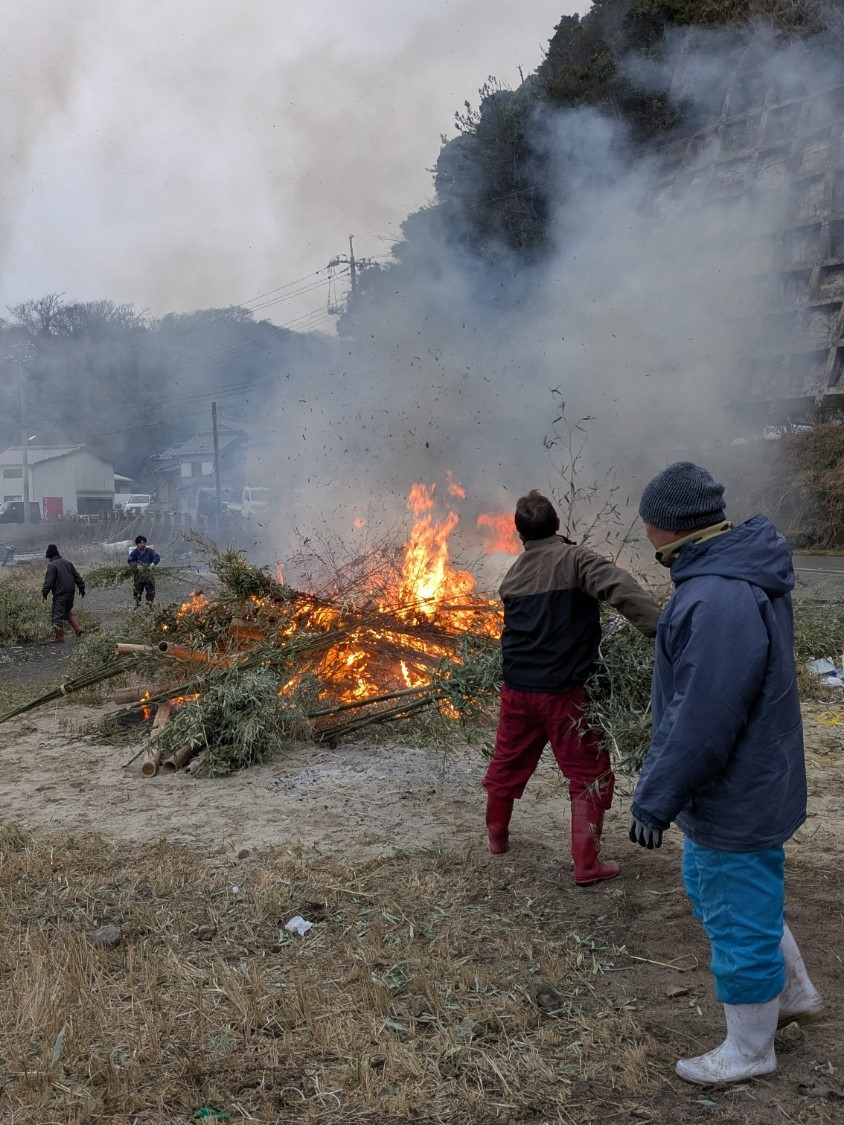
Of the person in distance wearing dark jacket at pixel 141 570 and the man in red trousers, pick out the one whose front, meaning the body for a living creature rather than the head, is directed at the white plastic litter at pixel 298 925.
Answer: the person in distance wearing dark jacket

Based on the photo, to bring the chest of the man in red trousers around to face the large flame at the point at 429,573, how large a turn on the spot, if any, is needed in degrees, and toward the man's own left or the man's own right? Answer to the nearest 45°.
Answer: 0° — they already face it

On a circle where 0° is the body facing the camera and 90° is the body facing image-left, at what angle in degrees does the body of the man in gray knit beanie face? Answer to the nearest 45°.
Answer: approximately 90°

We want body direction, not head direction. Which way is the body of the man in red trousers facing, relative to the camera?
away from the camera

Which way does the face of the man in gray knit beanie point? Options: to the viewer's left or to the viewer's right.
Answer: to the viewer's left

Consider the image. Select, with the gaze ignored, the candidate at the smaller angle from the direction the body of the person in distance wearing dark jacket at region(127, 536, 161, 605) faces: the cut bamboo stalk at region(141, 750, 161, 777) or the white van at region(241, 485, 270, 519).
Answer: the cut bamboo stalk
